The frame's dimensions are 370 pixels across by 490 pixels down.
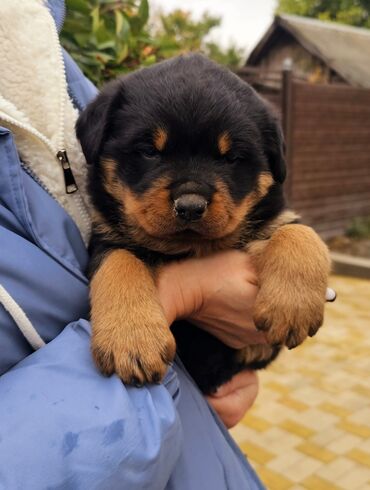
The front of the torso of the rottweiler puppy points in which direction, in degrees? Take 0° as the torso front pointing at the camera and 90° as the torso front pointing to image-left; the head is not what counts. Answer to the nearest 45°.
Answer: approximately 0°
